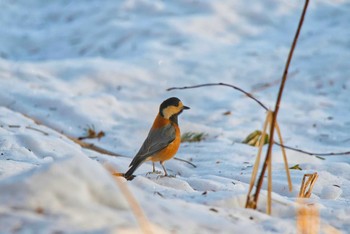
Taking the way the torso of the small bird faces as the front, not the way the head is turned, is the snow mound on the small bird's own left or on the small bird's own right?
on the small bird's own right

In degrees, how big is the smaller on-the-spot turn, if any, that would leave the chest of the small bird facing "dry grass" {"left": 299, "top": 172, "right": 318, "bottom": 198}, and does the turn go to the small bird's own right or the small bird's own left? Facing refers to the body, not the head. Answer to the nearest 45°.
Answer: approximately 45° to the small bird's own right

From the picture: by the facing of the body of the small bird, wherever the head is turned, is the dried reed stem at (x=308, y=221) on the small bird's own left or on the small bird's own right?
on the small bird's own right

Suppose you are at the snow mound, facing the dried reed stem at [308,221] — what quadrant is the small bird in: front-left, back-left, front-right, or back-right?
front-left

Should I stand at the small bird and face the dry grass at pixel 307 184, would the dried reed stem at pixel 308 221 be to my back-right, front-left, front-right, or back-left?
front-right

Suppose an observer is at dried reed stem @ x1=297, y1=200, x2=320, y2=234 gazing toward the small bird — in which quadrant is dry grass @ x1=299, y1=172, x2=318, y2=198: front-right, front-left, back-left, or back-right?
front-right

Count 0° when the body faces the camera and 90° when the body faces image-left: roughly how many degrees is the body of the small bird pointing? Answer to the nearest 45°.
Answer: approximately 270°

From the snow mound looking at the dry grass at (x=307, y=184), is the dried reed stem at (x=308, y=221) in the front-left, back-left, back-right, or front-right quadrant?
front-right

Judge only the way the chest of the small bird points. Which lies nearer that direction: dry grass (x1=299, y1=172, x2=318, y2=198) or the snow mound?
the dry grass

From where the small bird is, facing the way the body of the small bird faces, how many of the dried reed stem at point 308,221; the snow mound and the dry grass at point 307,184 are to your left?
0
